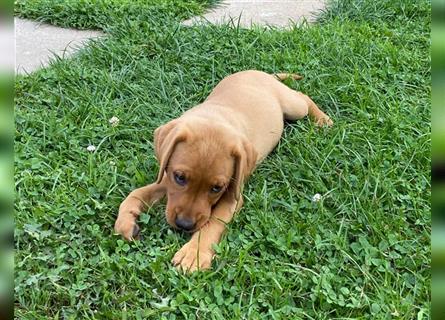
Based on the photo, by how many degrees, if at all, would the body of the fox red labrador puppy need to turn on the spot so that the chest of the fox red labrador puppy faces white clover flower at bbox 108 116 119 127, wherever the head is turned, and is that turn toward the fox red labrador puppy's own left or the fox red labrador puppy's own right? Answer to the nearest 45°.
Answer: approximately 90° to the fox red labrador puppy's own right

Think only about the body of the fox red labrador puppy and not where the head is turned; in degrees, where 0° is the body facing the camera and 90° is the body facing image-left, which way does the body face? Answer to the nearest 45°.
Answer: approximately 45°
